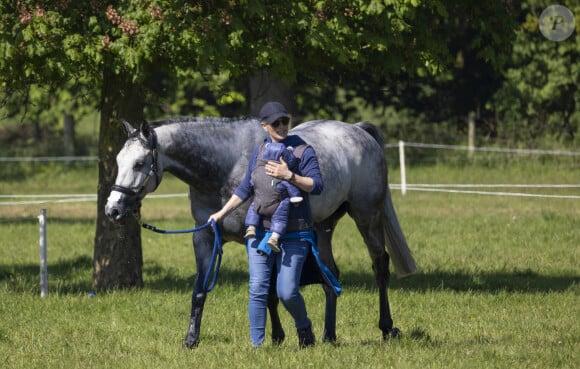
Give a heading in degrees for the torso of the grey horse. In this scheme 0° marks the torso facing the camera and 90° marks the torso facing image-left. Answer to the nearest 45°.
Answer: approximately 90°

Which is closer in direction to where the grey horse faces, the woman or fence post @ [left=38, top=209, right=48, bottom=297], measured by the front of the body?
the fence post

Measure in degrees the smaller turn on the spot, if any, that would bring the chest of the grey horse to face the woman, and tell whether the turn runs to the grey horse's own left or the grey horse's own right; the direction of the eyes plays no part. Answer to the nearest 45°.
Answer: approximately 90° to the grey horse's own left

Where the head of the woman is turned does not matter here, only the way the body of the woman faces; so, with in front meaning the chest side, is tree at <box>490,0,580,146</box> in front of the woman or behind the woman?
behind

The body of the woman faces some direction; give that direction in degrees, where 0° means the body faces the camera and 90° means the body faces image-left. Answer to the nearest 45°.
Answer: approximately 45°

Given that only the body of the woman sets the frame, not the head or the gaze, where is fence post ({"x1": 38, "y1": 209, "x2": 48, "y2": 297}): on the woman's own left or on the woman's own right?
on the woman's own right
